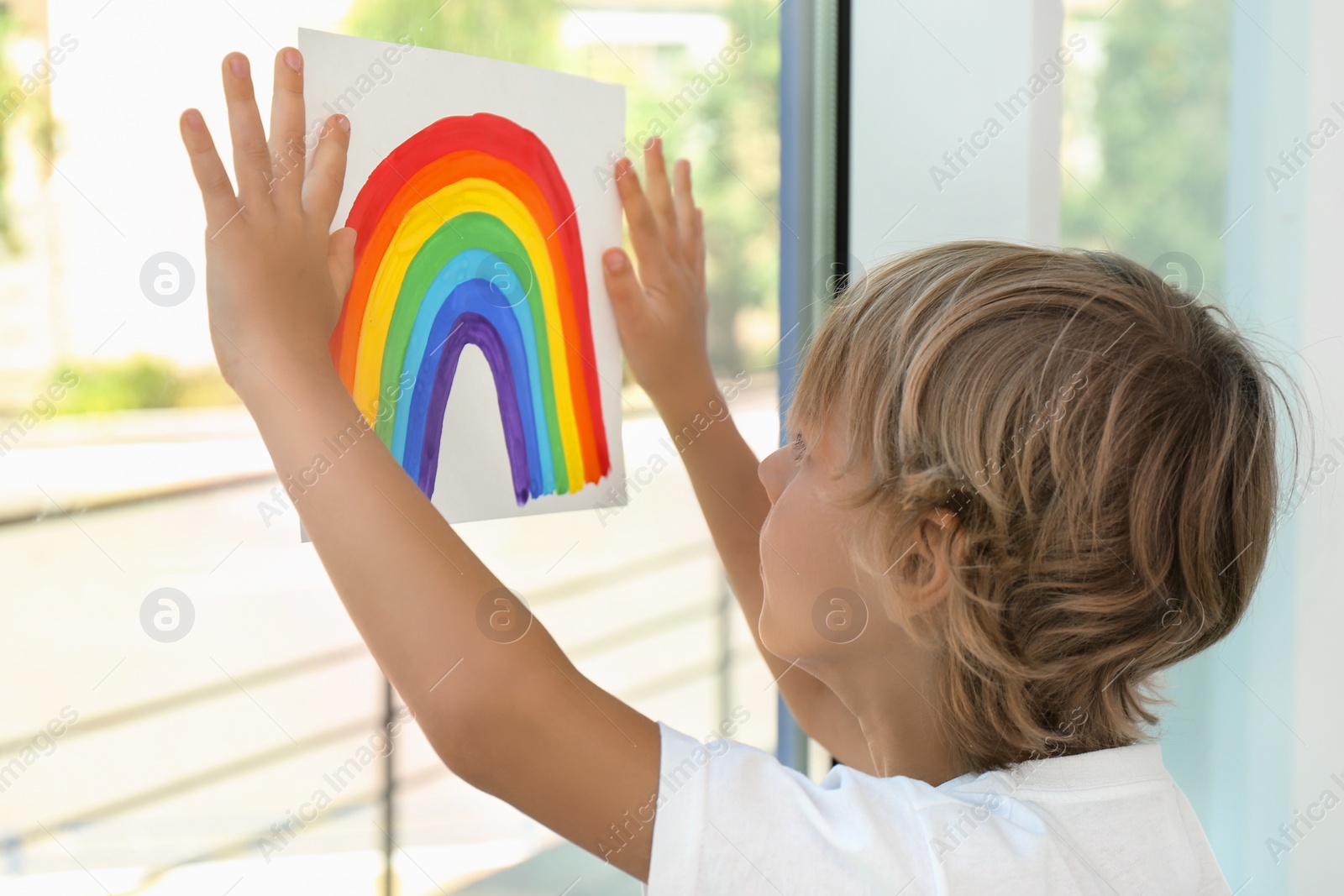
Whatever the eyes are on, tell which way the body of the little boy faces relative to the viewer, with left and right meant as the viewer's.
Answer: facing away from the viewer and to the left of the viewer

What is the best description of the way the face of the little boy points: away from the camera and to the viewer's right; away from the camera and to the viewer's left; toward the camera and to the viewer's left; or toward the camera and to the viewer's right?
away from the camera and to the viewer's left
